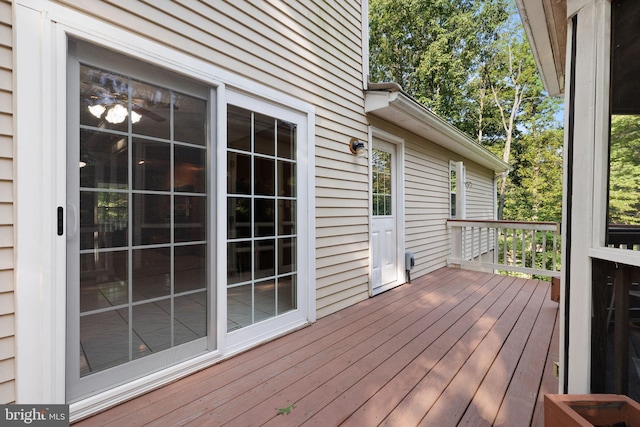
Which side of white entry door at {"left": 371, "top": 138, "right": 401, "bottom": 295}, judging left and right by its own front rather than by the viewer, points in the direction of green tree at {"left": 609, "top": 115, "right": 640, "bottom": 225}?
front

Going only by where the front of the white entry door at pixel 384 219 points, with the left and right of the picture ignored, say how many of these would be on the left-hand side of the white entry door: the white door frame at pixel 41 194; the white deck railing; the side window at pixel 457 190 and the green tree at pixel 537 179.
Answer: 3

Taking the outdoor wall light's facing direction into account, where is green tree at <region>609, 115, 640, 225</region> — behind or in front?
in front

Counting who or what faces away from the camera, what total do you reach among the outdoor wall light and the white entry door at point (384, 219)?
0

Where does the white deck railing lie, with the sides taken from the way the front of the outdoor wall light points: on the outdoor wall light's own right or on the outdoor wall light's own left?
on the outdoor wall light's own left

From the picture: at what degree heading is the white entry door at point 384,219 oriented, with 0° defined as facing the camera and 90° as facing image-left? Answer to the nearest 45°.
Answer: approximately 315°

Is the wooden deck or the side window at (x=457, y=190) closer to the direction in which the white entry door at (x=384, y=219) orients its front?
the wooden deck

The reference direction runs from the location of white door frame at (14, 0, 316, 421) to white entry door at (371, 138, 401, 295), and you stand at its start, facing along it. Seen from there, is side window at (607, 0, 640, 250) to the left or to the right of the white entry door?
right

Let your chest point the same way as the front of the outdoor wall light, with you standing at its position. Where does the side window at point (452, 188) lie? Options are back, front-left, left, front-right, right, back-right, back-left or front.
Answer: left

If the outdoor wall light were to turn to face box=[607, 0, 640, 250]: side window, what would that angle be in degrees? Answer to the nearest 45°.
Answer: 0° — it already faces it

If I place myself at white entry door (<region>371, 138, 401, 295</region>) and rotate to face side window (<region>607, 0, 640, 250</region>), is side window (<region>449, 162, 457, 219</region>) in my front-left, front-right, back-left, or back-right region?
back-left

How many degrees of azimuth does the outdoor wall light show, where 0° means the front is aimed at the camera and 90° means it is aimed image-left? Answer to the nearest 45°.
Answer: approximately 315°
